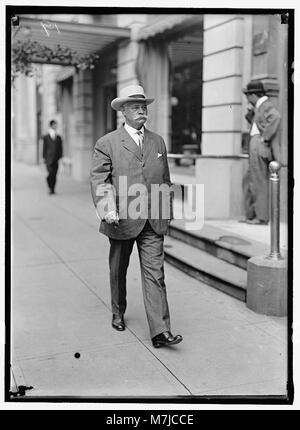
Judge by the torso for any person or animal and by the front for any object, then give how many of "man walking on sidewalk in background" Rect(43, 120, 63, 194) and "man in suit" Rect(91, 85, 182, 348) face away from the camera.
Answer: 0

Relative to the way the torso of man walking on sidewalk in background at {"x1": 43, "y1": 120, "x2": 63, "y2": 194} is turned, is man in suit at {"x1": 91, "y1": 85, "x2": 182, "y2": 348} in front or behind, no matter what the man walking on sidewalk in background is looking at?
in front

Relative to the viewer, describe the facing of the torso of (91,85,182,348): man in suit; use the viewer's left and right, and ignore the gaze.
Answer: facing the viewer and to the right of the viewer

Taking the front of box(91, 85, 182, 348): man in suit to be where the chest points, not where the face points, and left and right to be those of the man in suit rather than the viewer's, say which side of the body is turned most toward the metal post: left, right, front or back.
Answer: left

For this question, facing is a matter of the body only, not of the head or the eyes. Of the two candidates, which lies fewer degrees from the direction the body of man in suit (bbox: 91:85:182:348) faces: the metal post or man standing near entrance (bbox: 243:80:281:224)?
the metal post

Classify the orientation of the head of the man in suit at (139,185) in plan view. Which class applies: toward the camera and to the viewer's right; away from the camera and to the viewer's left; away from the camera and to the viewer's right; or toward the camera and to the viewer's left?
toward the camera and to the viewer's right

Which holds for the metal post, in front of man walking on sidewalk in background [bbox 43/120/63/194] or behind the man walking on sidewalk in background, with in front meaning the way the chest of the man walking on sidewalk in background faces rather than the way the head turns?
in front

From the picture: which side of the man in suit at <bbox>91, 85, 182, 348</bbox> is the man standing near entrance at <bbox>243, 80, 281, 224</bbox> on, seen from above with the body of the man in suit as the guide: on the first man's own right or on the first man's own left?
on the first man's own left

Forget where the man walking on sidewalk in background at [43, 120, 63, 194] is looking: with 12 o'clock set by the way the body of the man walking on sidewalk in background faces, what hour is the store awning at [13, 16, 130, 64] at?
The store awning is roughly at 12 o'clock from the man walking on sidewalk in background.

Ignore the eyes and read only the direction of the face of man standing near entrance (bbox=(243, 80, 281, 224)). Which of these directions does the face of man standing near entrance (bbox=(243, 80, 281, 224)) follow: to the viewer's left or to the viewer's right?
to the viewer's left
